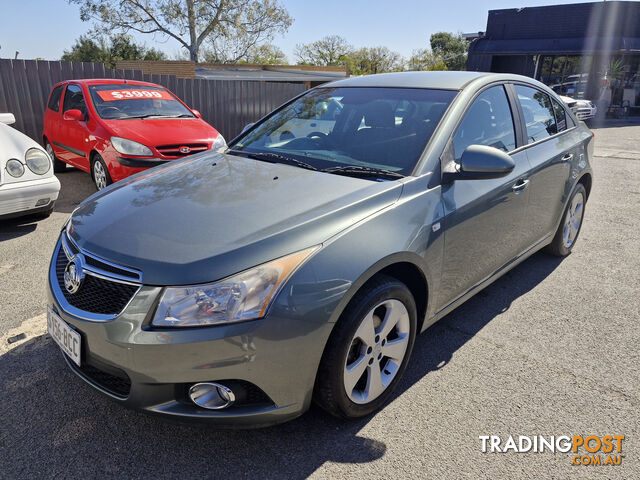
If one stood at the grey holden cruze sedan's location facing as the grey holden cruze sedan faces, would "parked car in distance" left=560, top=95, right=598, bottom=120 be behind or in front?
behind

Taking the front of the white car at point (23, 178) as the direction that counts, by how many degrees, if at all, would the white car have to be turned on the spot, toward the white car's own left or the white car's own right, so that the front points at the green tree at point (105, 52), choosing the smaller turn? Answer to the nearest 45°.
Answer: approximately 135° to the white car's own left

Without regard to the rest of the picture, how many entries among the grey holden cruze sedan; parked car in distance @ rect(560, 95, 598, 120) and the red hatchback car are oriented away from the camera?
0

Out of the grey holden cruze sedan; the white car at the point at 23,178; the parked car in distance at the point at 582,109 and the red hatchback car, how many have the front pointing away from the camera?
0

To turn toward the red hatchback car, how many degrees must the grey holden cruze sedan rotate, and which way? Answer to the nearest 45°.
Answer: approximately 90° to its right

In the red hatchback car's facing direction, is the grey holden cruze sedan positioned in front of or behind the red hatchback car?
in front

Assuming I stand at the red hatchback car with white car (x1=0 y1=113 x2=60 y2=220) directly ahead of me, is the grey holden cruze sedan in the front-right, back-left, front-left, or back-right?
front-left

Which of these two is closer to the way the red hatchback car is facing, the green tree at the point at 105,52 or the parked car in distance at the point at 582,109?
the parked car in distance

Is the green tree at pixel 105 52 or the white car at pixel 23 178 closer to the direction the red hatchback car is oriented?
the white car

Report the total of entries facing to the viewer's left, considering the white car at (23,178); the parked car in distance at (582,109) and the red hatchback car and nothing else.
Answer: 0

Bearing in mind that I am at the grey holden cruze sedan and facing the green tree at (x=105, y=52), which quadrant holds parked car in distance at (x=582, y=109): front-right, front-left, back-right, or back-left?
front-right

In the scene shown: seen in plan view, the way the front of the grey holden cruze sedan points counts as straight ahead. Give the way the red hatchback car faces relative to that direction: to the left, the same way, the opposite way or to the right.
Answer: to the left

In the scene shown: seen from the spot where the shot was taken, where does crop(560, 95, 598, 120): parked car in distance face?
facing the viewer and to the right of the viewer

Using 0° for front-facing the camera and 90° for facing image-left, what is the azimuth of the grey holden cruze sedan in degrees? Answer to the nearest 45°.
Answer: approximately 45°

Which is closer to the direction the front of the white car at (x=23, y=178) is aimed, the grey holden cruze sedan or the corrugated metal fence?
the grey holden cruze sedan
